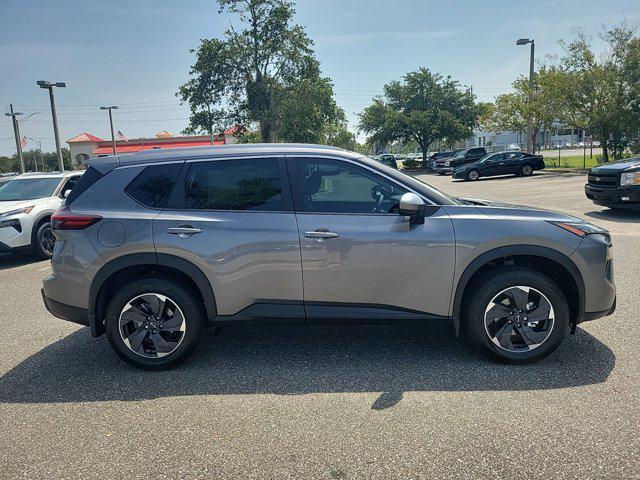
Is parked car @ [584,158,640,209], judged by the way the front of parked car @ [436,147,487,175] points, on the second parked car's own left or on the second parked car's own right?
on the second parked car's own left

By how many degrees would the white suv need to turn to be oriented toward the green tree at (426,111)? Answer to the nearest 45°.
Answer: approximately 180°

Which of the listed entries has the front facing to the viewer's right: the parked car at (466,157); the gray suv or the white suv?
the gray suv

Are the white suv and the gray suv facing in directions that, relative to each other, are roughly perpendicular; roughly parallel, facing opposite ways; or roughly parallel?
roughly perpendicular

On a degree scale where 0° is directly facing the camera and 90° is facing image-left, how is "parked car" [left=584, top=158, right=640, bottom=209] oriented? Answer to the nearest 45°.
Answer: approximately 45°

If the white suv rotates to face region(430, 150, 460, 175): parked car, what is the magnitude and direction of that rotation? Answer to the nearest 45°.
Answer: approximately 180°

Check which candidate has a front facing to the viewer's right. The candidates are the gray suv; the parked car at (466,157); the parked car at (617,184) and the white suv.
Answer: the gray suv

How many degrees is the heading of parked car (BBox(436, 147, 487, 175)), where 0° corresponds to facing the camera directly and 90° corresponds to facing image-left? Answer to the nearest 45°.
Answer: approximately 45°

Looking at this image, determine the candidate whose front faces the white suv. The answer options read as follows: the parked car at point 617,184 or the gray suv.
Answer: the parked car

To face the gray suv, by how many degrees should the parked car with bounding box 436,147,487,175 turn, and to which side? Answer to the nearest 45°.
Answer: approximately 45° to its left

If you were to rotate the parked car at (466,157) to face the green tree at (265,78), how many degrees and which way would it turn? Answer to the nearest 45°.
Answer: approximately 45° to its right

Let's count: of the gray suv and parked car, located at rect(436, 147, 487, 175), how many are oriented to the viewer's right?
1

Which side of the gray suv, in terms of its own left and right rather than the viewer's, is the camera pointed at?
right
